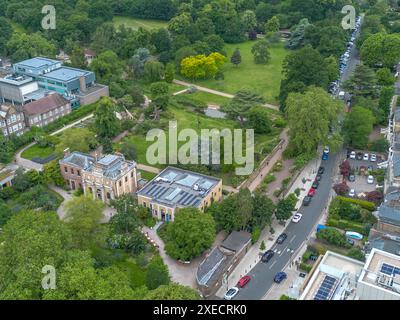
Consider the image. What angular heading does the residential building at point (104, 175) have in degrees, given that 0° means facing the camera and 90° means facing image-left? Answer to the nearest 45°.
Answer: approximately 45°

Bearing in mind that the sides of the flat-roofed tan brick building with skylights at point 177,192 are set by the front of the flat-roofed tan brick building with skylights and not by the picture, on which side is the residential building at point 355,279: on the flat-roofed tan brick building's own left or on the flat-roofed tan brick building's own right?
on the flat-roofed tan brick building's own left

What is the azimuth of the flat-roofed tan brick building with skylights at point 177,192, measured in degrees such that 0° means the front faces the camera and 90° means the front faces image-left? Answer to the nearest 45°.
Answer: approximately 45°

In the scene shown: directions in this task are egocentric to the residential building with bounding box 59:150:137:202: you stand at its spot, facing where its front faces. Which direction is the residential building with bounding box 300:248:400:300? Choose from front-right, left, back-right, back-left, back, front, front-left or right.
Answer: left

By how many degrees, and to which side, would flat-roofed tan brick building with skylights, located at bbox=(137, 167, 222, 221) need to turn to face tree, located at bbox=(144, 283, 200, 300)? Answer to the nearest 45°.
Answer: approximately 45° to its left

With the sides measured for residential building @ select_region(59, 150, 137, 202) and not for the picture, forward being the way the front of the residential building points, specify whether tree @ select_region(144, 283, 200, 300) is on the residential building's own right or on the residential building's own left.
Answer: on the residential building's own left

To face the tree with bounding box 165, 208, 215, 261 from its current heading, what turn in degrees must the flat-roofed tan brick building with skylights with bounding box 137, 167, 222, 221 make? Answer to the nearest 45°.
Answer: approximately 45° to its left
